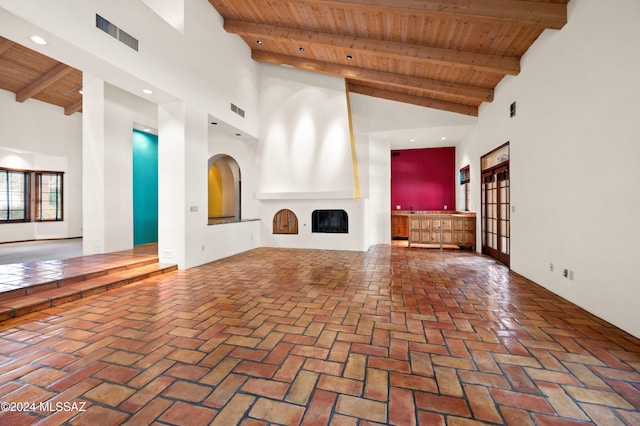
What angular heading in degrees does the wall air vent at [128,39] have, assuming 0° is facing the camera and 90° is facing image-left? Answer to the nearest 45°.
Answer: approximately 315°

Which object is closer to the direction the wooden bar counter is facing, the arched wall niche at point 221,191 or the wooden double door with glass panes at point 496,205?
the wooden double door with glass panes

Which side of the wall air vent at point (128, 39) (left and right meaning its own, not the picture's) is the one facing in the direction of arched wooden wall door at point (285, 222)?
left

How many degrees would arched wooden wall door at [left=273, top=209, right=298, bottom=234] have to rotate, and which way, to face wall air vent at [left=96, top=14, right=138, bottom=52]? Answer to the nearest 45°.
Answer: approximately 45° to its right

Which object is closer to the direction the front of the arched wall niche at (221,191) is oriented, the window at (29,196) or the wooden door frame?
the wooden door frame

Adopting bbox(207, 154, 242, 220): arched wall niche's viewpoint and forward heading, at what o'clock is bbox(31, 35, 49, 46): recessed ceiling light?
The recessed ceiling light is roughly at 2 o'clock from the arched wall niche.

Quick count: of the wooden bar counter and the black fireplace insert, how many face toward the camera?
2

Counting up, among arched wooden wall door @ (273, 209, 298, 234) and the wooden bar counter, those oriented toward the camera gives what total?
2

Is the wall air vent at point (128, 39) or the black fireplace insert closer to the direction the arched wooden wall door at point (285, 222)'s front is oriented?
the wall air vent
